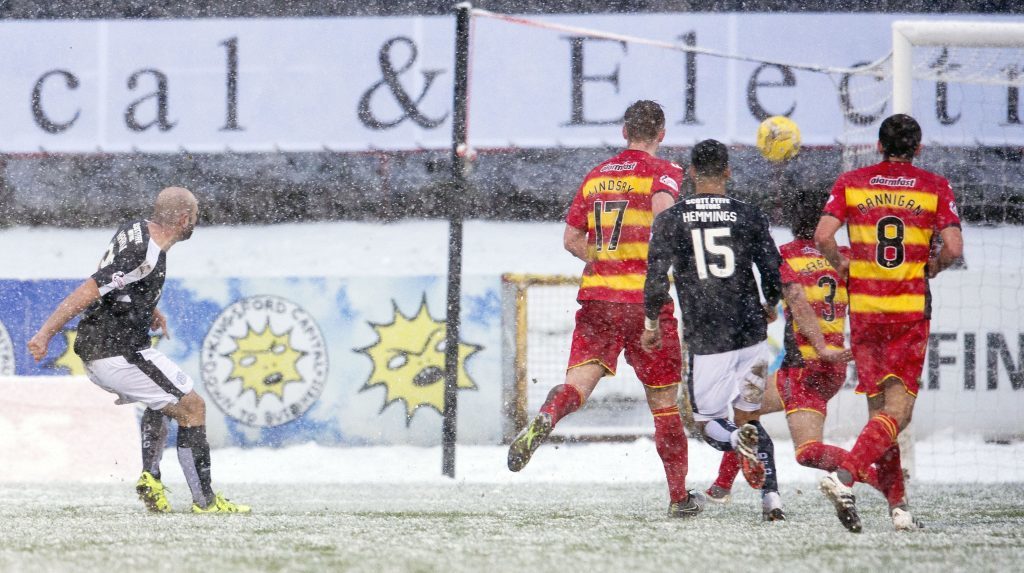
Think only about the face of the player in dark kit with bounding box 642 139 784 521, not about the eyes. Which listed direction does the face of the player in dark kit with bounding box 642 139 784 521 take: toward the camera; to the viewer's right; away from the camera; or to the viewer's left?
away from the camera

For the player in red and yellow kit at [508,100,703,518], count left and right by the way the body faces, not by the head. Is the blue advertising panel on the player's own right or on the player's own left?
on the player's own left

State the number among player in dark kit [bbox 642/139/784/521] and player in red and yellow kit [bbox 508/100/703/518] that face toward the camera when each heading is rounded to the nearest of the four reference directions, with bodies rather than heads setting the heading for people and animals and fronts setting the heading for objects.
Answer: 0

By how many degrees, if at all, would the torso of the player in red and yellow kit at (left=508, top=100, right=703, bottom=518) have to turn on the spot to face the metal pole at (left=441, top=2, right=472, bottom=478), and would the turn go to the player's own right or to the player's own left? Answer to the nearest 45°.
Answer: approximately 45° to the player's own left

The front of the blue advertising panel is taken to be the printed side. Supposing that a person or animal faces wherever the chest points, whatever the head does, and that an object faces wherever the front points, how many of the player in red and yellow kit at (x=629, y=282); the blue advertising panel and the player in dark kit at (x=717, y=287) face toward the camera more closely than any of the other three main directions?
1

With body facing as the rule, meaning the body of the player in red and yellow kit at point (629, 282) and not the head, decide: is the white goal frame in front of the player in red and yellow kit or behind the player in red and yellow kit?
in front

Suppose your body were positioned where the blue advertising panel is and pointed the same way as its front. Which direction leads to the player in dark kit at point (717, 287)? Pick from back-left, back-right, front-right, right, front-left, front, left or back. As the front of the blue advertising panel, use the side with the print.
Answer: front

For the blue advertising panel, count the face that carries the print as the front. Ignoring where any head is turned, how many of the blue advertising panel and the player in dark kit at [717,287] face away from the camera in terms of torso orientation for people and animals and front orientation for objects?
1

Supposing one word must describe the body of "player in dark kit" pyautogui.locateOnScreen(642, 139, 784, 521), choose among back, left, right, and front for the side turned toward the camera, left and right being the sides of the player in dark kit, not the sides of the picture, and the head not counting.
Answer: back

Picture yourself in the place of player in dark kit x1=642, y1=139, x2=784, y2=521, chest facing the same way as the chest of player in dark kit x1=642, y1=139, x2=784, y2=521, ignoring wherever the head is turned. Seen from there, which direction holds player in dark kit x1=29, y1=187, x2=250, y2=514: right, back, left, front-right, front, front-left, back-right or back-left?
left

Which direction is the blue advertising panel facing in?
toward the camera

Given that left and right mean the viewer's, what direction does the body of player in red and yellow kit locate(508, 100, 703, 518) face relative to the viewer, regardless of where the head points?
facing away from the viewer and to the right of the viewer
